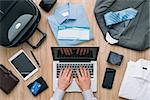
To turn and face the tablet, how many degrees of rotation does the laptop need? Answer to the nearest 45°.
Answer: approximately 90° to its right

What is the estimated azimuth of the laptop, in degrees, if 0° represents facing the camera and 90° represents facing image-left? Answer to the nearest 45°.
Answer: approximately 0°

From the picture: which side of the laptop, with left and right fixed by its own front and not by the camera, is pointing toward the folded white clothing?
left

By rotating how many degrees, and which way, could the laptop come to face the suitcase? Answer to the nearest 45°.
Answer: approximately 90° to its right
